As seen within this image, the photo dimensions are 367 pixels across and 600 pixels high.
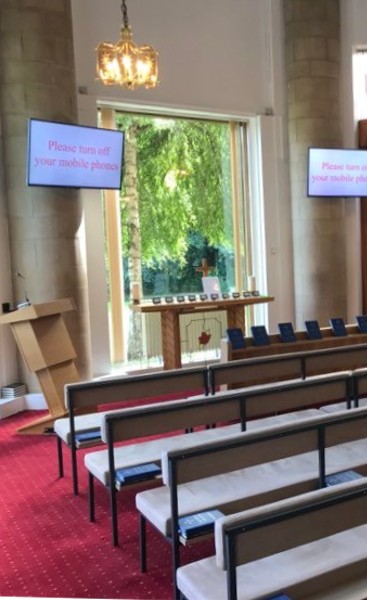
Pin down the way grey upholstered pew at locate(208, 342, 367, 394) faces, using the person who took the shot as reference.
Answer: facing away from the viewer and to the left of the viewer

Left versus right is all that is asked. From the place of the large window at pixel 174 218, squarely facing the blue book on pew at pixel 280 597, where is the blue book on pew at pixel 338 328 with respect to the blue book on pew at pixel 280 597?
left

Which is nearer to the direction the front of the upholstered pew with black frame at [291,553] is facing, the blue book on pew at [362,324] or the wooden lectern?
the wooden lectern

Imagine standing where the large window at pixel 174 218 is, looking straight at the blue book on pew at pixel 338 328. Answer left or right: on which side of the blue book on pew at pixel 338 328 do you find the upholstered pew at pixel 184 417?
right

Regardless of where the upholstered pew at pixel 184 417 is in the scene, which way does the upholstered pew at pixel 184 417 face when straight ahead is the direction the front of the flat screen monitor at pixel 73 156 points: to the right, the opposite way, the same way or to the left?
the opposite way

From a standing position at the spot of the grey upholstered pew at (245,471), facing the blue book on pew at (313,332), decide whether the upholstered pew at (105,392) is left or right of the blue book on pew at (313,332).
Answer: left

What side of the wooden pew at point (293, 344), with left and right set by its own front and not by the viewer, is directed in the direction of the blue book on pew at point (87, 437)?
left

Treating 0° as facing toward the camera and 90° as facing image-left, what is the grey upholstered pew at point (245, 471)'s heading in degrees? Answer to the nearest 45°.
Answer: approximately 135°

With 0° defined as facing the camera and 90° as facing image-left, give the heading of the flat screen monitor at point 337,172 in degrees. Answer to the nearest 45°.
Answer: approximately 0°

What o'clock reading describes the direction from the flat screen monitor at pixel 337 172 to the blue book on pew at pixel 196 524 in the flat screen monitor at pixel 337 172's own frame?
The blue book on pew is roughly at 12 o'clock from the flat screen monitor.

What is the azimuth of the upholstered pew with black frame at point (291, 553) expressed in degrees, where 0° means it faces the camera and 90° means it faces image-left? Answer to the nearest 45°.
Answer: approximately 135°

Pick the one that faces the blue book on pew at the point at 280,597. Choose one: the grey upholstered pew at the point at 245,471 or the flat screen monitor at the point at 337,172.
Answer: the flat screen monitor

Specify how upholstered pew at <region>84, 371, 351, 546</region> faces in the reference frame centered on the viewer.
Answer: facing away from the viewer and to the left of the viewer
